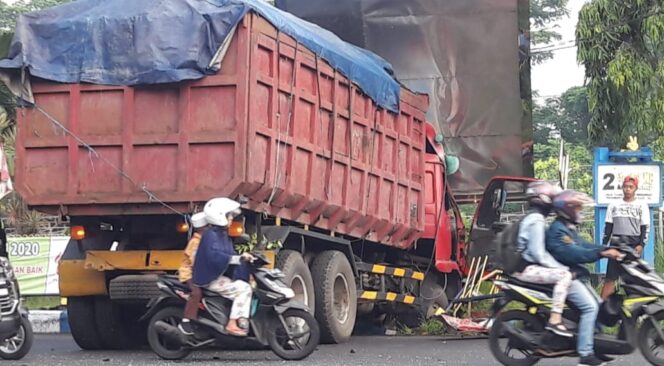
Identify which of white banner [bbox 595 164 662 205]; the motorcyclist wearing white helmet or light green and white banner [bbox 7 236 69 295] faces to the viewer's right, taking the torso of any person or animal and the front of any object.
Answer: the motorcyclist wearing white helmet

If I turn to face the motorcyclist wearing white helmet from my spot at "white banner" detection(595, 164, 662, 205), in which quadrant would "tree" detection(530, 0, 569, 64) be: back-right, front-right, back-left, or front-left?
back-right

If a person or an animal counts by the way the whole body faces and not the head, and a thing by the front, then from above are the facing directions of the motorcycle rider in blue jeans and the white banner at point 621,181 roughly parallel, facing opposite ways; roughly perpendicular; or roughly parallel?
roughly perpendicular

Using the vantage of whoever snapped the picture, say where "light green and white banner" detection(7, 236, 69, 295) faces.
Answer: facing the viewer

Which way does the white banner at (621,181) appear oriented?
toward the camera

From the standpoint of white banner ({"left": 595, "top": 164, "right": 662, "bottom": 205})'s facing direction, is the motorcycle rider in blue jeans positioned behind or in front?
in front

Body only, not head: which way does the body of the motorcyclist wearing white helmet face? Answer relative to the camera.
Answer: to the viewer's right
